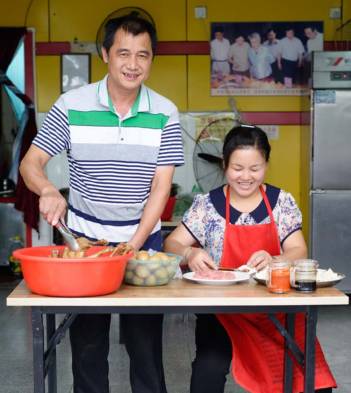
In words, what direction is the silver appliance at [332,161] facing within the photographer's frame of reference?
facing the viewer

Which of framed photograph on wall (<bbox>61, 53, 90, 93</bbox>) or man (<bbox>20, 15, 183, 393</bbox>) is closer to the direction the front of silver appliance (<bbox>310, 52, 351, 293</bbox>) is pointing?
the man

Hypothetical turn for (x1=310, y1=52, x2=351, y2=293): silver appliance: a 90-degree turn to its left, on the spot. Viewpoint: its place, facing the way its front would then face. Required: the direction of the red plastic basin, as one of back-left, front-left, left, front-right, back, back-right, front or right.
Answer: right

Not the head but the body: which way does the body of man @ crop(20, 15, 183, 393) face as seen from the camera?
toward the camera

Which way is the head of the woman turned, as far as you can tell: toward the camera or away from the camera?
toward the camera

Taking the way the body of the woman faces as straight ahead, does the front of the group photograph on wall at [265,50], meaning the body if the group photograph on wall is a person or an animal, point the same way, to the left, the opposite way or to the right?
the same way

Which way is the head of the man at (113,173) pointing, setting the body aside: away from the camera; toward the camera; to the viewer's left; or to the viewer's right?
toward the camera

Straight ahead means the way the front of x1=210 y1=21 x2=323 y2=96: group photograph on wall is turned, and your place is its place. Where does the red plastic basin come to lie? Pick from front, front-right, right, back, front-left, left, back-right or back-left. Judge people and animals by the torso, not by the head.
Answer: front

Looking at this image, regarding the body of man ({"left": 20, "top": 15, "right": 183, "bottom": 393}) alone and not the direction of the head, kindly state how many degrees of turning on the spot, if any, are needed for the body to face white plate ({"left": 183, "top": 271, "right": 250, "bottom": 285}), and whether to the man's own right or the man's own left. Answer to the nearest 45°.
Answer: approximately 45° to the man's own left

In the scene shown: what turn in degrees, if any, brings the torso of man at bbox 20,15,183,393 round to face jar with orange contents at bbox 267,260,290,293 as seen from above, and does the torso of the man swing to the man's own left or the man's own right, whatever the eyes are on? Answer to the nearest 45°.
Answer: approximately 45° to the man's own left

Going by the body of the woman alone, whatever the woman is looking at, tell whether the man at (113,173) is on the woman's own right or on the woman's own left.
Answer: on the woman's own right

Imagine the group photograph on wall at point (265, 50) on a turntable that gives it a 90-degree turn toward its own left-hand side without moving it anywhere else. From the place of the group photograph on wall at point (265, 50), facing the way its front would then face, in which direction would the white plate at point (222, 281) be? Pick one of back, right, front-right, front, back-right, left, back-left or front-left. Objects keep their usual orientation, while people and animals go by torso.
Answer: right

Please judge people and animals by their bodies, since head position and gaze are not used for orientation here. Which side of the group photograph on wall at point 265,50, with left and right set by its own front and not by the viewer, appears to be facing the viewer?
front

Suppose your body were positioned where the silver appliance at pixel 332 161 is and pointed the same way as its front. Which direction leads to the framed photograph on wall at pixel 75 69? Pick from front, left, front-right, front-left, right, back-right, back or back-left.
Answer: right
